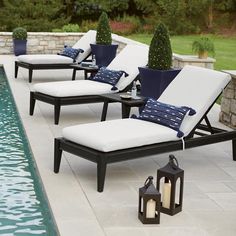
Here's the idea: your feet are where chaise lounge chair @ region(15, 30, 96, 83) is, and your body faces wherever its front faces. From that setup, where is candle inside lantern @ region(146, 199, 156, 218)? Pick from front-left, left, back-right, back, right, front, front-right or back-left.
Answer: front-left

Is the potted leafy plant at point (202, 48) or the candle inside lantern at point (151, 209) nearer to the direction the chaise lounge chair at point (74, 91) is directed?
the candle inside lantern

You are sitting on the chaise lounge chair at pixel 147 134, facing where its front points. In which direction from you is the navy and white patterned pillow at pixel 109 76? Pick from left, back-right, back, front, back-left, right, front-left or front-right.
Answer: back-right

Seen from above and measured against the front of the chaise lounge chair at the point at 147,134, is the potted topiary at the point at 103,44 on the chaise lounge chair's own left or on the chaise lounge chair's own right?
on the chaise lounge chair's own right

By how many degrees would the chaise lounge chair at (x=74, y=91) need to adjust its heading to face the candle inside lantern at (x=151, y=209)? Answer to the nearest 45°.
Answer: approximately 45° to its left

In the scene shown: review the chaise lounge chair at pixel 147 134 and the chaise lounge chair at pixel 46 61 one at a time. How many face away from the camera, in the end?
0

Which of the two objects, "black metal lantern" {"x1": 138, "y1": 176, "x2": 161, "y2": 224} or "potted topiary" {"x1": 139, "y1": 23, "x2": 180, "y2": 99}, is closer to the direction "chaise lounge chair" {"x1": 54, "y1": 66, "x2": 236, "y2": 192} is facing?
the black metal lantern

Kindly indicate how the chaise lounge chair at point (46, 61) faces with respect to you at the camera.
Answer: facing the viewer and to the left of the viewer

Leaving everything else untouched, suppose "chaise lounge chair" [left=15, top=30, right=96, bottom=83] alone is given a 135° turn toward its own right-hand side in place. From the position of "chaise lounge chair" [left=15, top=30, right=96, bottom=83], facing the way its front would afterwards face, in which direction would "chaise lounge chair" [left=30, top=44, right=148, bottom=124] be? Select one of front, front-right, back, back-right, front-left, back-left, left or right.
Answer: back

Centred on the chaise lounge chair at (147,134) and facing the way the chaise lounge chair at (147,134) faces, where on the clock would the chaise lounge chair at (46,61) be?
the chaise lounge chair at (46,61) is roughly at 4 o'clock from the chaise lounge chair at (147,134).

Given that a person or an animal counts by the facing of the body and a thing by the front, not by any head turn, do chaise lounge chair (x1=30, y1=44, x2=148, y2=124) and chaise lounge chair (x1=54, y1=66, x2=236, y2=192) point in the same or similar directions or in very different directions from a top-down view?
same or similar directions

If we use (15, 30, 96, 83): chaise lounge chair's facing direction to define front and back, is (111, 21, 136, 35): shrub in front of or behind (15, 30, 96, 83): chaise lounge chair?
behind

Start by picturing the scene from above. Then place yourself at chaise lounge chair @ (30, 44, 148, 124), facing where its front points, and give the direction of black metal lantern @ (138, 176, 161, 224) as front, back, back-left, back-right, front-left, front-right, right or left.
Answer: front-left

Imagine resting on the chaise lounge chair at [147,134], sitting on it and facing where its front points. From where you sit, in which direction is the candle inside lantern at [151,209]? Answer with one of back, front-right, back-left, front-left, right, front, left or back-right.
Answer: front-left

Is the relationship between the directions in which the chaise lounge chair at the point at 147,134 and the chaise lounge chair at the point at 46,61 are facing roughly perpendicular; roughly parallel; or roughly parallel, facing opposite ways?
roughly parallel
